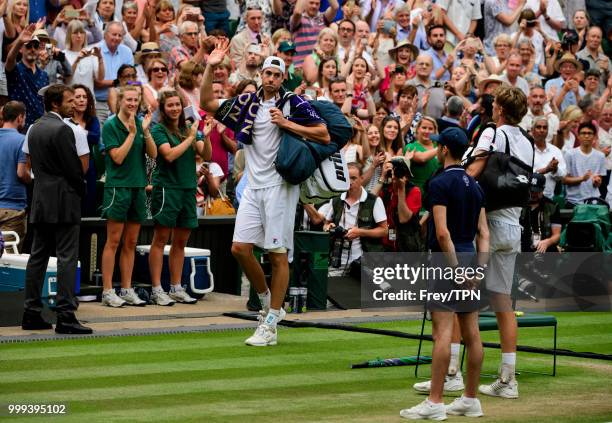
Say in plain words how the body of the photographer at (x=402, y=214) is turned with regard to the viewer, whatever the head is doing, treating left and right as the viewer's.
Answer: facing the viewer and to the left of the viewer

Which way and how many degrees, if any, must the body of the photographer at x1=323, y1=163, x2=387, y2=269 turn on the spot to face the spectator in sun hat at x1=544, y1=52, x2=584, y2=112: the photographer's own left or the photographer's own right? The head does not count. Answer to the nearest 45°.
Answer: approximately 180°

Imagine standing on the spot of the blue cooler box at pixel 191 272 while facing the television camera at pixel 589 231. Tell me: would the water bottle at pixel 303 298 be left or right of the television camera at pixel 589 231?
right

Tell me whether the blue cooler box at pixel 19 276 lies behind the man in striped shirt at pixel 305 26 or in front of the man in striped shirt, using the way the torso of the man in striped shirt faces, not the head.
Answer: in front

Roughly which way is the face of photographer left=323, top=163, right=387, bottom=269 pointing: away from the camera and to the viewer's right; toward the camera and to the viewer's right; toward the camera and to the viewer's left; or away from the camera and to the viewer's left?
toward the camera and to the viewer's left

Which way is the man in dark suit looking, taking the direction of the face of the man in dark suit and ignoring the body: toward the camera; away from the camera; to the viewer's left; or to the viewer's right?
to the viewer's right

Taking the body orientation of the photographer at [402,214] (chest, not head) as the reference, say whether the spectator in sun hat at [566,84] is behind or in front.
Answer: behind

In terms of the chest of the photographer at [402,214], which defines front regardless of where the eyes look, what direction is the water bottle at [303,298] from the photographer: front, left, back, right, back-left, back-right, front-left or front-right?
front

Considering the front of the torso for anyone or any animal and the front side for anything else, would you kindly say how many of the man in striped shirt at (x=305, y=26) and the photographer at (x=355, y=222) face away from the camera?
0

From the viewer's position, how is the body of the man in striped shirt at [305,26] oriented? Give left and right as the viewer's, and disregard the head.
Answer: facing the viewer
